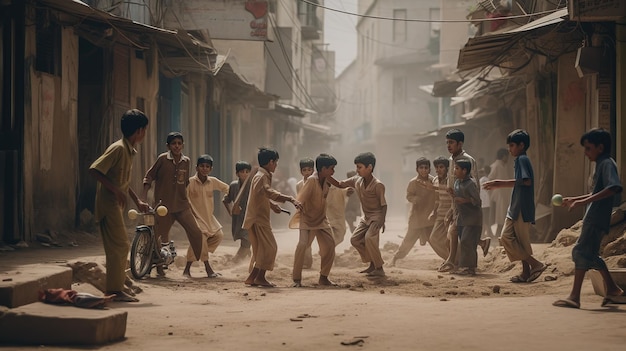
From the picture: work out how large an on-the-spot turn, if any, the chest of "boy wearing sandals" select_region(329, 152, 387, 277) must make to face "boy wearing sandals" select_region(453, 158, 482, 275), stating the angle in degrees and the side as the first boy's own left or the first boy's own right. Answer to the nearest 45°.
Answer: approximately 135° to the first boy's own left

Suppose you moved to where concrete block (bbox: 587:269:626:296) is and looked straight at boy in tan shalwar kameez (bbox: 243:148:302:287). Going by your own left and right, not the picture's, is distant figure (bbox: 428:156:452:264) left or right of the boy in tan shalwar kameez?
right

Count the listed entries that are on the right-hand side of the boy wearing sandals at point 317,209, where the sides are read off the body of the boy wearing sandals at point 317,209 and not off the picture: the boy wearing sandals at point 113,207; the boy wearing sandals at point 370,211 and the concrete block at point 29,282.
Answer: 2

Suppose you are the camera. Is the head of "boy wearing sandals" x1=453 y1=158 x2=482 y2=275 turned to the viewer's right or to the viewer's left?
to the viewer's left

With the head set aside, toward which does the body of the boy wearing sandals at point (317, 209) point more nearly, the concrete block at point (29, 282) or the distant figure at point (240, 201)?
the concrete block

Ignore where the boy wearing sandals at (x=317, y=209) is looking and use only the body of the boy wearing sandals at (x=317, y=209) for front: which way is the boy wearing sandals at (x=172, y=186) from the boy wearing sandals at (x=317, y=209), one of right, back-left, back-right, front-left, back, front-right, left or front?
back-right

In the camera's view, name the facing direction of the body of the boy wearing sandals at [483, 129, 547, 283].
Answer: to the viewer's left

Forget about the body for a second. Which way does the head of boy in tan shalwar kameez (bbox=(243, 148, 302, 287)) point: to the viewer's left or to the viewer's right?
to the viewer's right
